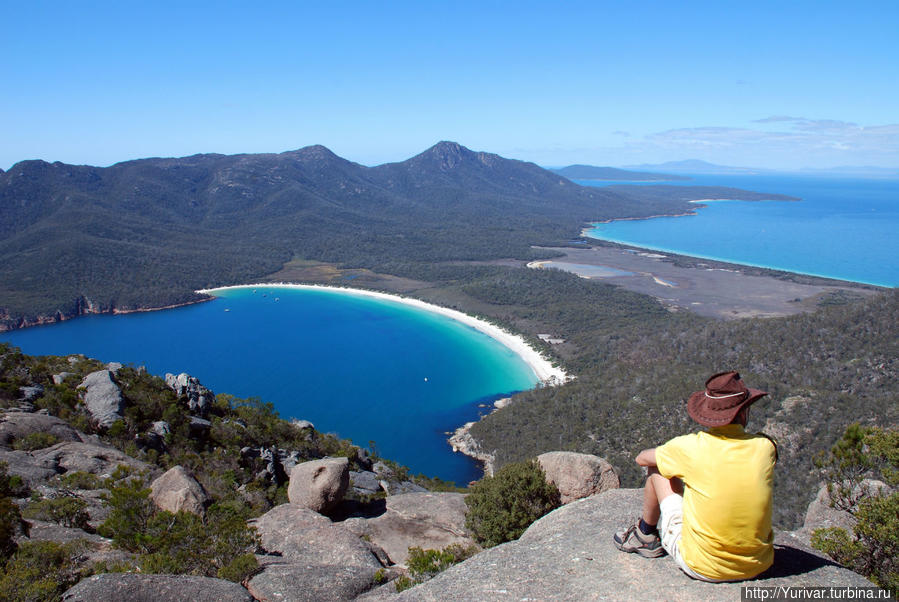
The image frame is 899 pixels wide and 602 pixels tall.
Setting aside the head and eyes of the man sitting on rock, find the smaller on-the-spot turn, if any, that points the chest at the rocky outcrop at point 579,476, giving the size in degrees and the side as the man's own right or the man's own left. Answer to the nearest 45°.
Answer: approximately 45° to the man's own right

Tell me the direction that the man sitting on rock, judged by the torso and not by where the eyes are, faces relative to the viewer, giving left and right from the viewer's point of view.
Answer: facing away from the viewer and to the left of the viewer

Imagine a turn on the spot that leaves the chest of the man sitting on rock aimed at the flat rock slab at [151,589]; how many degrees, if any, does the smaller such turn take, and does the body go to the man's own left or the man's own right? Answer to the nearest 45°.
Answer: approximately 45° to the man's own left

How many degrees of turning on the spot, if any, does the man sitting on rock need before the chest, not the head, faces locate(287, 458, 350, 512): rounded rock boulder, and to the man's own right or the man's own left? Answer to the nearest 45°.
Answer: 0° — they already face it

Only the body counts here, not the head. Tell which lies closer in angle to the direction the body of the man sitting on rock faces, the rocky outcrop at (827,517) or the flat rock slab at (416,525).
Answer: the flat rock slab
